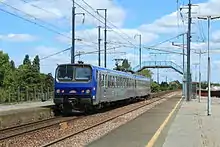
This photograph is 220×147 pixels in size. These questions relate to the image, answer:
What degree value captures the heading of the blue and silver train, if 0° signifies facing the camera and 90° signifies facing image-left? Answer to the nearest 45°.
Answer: approximately 45°

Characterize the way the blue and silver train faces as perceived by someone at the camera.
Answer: facing the viewer and to the left of the viewer
